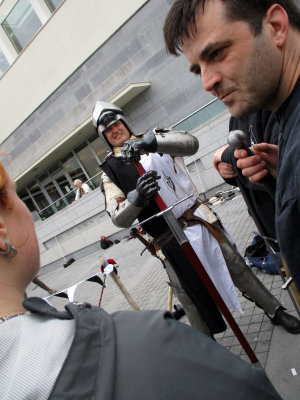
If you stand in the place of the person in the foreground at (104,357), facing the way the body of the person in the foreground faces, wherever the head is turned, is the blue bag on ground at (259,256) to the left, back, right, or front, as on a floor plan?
front

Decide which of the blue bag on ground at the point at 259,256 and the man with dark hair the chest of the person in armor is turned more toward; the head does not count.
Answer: the man with dark hair

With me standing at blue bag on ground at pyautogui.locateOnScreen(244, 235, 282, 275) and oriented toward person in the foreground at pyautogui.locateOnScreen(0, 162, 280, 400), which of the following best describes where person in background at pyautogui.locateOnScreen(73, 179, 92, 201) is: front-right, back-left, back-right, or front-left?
back-right

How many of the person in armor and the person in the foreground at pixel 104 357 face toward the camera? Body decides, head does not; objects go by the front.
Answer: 1

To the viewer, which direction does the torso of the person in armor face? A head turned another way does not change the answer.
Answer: toward the camera

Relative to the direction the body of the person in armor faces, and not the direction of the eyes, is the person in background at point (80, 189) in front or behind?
behind

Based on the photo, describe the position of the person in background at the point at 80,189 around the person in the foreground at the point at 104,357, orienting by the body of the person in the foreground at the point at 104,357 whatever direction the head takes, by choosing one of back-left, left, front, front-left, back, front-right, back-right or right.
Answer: front-left

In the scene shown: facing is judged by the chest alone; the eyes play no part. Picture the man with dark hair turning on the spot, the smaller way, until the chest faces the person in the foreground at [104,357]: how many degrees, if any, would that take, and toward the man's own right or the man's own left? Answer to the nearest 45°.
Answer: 0° — they already face them

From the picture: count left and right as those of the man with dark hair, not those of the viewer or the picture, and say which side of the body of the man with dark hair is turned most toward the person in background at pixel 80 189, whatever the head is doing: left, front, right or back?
right

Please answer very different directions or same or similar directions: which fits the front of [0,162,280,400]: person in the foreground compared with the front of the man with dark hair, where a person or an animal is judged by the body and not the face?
very different directions

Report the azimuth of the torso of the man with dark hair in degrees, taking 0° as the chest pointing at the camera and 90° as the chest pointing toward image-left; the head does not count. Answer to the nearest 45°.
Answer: approximately 45°

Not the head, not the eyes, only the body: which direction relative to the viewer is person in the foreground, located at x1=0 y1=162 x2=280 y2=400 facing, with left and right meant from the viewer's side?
facing away from the viewer and to the right of the viewer

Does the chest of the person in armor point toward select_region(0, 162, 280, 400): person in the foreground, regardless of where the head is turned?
yes
